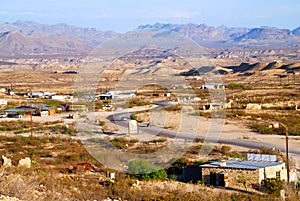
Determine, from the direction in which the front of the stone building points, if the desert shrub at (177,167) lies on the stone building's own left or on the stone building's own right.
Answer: on the stone building's own right

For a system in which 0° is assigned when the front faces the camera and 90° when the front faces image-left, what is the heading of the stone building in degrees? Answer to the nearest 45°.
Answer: approximately 45°

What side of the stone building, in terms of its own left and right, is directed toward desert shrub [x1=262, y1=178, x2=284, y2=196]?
left

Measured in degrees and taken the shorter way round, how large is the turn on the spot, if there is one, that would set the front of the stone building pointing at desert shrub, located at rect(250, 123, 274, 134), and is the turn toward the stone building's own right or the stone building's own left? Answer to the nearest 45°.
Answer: approximately 135° to the stone building's own right

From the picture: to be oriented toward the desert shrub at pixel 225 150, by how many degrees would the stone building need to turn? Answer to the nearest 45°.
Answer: approximately 135° to its right

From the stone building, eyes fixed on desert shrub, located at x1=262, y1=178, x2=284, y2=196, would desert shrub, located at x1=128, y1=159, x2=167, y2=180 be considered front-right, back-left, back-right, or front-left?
back-right
